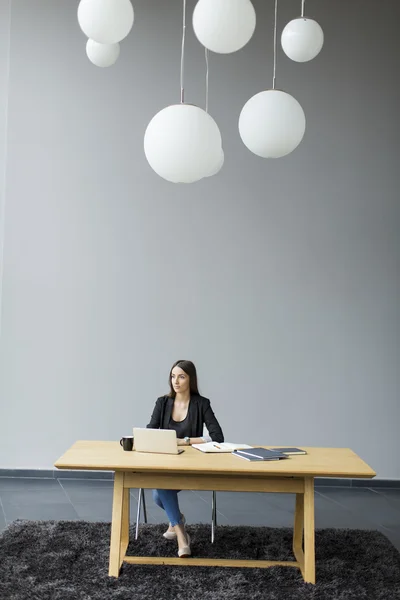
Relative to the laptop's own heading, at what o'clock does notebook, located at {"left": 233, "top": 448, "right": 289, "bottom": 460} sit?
The notebook is roughly at 3 o'clock from the laptop.

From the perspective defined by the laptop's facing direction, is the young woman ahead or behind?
ahead

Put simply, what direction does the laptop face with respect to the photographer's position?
facing away from the viewer

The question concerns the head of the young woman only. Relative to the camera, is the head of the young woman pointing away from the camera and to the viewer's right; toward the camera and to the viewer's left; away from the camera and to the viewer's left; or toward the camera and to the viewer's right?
toward the camera and to the viewer's left

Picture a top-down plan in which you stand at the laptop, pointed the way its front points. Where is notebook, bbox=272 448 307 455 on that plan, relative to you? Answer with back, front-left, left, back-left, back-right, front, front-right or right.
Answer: right

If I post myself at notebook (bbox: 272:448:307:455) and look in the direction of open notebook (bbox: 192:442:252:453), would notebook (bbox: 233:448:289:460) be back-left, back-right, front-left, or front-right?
front-left
